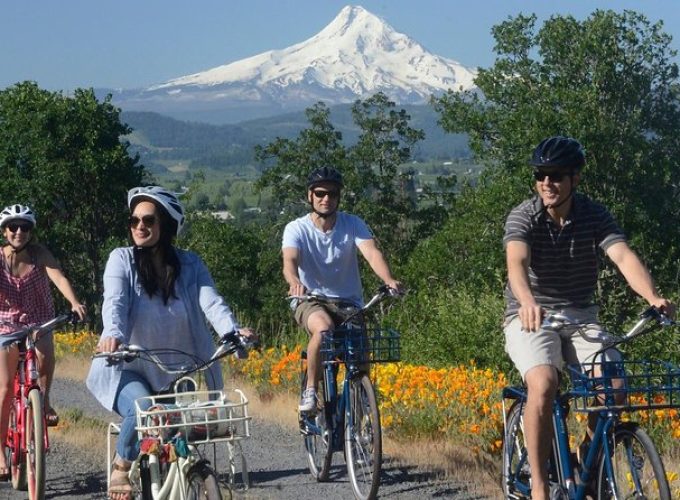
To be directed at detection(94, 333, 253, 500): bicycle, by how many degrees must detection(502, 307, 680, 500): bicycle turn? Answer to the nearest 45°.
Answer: approximately 135° to its right

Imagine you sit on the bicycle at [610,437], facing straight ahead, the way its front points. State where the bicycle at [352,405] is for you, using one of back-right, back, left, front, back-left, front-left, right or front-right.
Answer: back

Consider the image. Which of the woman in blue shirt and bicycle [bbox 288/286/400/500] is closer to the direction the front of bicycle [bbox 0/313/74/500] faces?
the woman in blue shirt

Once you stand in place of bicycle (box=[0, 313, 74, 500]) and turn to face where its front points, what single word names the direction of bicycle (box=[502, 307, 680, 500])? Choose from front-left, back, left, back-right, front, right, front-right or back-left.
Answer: front-left

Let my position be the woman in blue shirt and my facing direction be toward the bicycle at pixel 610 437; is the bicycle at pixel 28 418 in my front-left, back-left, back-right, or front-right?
back-left

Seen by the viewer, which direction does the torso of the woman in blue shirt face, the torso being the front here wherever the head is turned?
toward the camera

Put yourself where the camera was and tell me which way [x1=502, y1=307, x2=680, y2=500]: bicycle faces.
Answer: facing the viewer and to the right of the viewer

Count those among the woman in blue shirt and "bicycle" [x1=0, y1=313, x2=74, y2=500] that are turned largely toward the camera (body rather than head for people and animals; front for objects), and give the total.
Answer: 2

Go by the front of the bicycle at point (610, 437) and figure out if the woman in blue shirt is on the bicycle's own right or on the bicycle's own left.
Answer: on the bicycle's own right

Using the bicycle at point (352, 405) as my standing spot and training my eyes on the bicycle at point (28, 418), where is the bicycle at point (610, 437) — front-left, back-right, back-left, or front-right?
back-left

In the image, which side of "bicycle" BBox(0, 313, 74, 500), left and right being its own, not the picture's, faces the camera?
front
